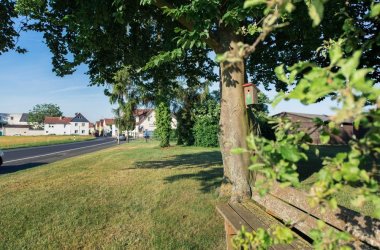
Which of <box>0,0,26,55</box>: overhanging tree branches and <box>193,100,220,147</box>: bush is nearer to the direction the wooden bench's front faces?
the overhanging tree branches

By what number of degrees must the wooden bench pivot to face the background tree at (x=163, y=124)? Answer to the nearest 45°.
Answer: approximately 90° to its right

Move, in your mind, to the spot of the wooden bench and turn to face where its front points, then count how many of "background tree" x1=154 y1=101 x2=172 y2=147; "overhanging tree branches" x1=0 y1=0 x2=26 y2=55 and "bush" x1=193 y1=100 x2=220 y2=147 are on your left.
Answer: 0
